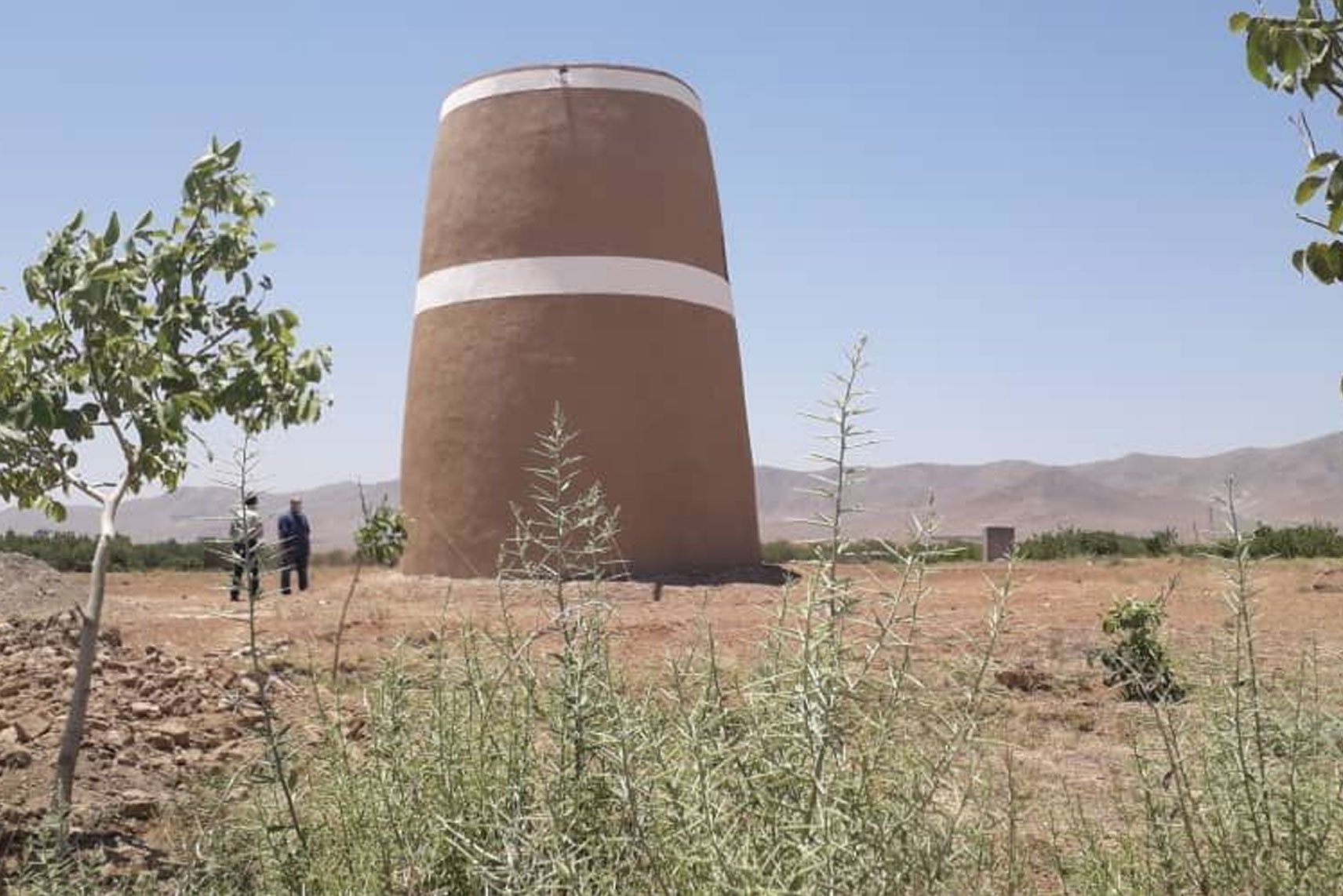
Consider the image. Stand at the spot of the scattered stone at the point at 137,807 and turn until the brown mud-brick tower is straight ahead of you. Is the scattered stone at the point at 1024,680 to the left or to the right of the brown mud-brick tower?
right

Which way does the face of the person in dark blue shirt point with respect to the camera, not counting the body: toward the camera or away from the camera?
toward the camera

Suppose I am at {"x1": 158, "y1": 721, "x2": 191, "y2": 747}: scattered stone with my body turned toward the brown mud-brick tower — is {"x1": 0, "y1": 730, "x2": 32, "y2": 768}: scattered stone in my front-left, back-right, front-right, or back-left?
back-left

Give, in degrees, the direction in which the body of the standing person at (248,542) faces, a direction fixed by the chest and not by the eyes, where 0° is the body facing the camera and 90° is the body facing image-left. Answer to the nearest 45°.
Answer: approximately 0°

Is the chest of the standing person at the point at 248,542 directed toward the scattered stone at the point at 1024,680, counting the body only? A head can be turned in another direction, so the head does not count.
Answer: no

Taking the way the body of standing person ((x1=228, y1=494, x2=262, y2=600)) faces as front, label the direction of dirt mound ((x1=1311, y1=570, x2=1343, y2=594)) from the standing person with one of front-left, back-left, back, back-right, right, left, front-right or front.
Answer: back-left

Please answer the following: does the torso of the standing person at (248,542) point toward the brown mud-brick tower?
no
